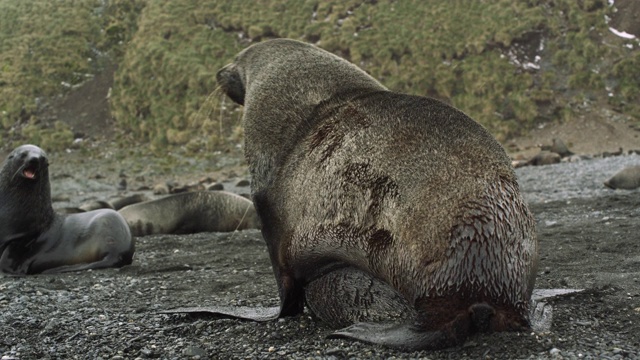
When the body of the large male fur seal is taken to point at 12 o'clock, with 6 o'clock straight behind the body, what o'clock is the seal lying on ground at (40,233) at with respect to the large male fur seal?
The seal lying on ground is roughly at 12 o'clock from the large male fur seal.

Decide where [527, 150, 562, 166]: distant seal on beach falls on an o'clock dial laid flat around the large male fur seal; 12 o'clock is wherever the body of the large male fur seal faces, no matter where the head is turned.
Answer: The distant seal on beach is roughly at 2 o'clock from the large male fur seal.

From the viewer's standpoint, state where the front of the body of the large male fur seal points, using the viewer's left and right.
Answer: facing away from the viewer and to the left of the viewer

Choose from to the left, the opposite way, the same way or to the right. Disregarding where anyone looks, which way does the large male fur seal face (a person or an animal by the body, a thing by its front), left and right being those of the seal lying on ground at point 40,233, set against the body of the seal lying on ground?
to the right

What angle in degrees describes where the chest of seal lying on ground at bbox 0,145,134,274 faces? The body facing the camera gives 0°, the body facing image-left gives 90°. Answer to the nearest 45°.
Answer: approximately 45°

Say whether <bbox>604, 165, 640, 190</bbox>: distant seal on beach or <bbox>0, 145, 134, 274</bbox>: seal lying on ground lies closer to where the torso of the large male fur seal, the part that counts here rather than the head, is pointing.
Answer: the seal lying on ground

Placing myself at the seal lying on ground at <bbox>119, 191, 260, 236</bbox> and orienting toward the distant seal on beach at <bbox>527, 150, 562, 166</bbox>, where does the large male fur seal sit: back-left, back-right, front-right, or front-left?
back-right

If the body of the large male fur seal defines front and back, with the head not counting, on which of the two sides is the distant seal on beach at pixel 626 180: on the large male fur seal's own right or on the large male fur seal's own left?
on the large male fur seal's own right

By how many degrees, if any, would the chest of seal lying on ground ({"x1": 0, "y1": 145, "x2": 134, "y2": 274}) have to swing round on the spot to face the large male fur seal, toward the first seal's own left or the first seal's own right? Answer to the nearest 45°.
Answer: approximately 90° to the first seal's own left
